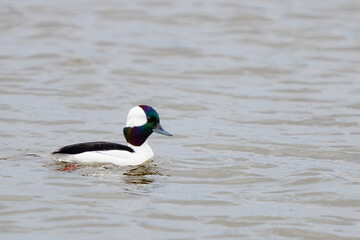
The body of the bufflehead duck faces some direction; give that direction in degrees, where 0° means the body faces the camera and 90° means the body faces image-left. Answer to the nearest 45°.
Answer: approximately 270°
